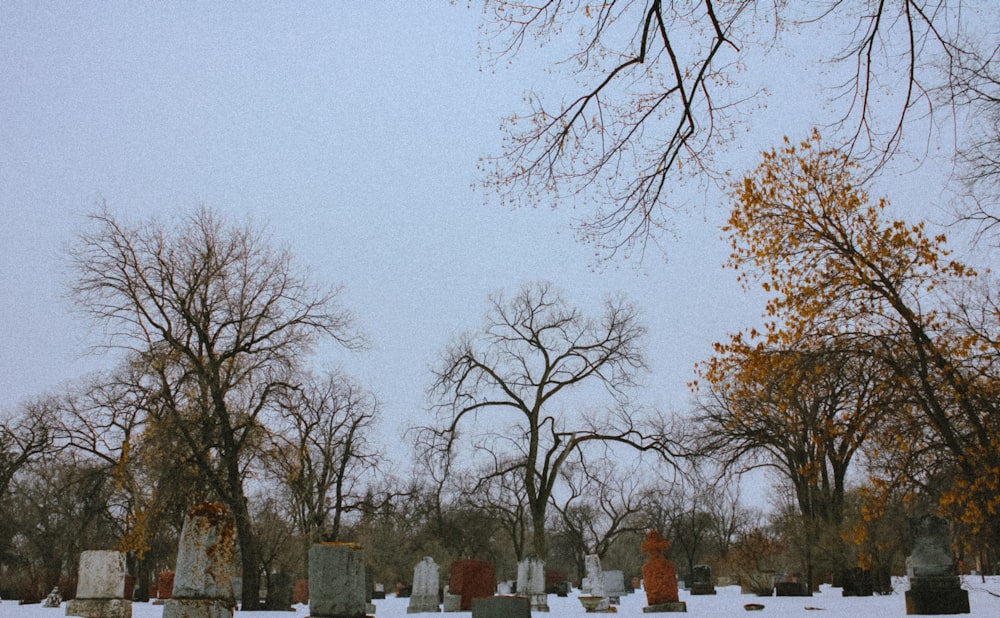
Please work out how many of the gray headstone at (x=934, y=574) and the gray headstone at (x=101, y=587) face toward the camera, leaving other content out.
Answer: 2

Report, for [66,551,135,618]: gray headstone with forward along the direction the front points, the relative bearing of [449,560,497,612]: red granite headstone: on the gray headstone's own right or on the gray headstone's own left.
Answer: on the gray headstone's own left

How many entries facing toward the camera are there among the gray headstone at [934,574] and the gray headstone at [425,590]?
2

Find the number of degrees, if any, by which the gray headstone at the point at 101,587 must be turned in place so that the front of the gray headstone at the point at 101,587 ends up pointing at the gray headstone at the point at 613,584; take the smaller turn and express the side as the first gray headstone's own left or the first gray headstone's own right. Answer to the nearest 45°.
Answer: approximately 135° to the first gray headstone's own left

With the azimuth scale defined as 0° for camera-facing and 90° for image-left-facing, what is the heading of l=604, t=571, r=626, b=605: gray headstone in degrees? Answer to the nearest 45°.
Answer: approximately 0°
